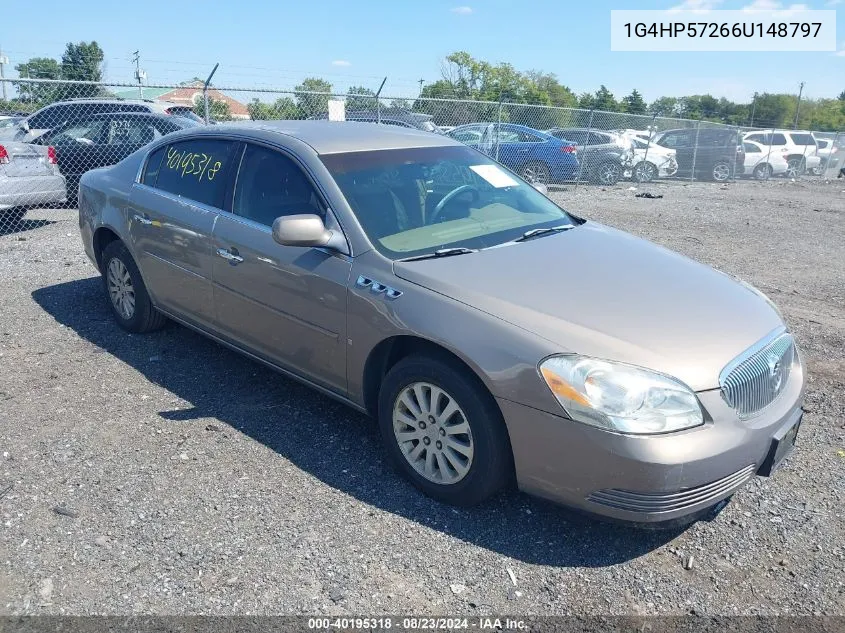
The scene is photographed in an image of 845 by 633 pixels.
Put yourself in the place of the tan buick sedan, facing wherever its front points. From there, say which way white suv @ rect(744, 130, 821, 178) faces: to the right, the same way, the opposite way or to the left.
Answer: the opposite way

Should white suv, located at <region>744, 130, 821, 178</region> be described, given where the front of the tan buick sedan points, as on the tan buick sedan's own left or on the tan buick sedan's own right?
on the tan buick sedan's own left

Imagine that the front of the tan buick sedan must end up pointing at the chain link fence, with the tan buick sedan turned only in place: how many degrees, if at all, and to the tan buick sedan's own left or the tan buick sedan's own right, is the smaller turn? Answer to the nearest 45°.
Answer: approximately 135° to the tan buick sedan's own left

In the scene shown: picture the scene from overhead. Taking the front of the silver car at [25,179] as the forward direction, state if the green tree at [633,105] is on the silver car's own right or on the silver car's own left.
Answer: on the silver car's own right

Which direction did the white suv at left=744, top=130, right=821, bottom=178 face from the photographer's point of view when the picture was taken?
facing away from the viewer and to the left of the viewer

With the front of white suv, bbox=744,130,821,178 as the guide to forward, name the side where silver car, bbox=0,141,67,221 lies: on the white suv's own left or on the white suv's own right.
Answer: on the white suv's own left

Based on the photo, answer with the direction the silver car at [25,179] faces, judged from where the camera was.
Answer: facing away from the viewer and to the left of the viewer

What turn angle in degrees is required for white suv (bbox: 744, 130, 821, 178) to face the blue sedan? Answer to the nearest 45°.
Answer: approximately 90° to its left

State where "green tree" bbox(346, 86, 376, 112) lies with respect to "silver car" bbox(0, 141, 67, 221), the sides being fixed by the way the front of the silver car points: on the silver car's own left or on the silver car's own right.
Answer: on the silver car's own right

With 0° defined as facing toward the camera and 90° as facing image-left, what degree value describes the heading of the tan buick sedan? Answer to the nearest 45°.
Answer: approximately 315°
